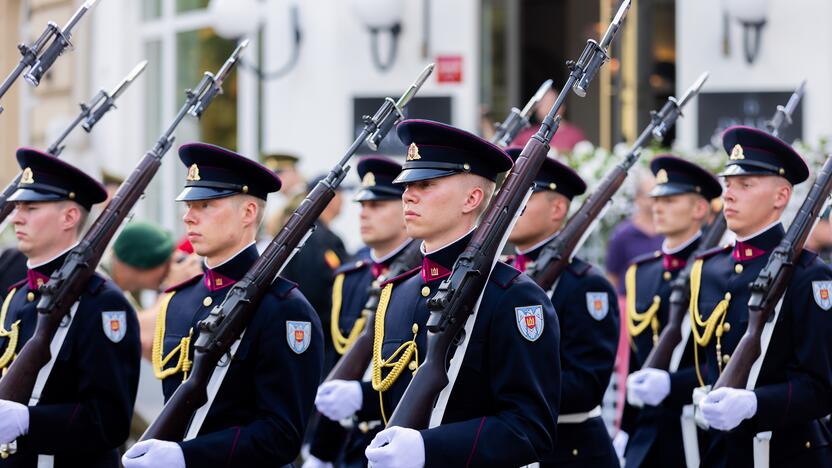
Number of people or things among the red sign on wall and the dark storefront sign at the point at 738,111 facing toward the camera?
2

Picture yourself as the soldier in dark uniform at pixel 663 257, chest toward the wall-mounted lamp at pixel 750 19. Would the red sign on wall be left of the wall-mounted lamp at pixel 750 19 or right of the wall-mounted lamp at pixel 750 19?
left

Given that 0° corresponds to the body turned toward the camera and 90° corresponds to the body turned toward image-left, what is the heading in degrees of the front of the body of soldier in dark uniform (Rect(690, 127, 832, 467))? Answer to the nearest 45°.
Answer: approximately 45°

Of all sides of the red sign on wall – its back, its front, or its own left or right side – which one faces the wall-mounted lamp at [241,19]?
right

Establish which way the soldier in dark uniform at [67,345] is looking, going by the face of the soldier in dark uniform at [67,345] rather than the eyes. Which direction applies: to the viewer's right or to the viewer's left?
to the viewer's left

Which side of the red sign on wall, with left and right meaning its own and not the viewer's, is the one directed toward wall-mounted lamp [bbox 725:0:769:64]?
left

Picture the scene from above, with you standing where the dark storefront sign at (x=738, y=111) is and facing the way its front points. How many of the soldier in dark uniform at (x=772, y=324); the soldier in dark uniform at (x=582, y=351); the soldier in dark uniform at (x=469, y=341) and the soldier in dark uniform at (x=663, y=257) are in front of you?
4

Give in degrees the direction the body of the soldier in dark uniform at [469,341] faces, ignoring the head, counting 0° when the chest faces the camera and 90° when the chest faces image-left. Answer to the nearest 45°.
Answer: approximately 45°

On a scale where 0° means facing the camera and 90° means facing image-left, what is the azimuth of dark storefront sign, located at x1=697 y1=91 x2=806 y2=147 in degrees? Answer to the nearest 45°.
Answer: approximately 0°

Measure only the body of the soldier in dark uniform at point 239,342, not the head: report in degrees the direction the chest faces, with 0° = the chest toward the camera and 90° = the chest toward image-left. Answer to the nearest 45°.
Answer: approximately 45°

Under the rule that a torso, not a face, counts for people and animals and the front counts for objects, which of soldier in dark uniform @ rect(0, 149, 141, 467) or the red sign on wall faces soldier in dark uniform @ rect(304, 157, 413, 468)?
the red sign on wall

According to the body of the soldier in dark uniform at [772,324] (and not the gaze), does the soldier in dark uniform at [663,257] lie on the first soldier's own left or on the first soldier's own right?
on the first soldier's own right

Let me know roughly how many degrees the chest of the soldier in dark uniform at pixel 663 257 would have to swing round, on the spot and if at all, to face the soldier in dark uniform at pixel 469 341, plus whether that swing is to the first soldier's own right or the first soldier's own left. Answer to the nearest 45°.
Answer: approximately 45° to the first soldier's own left

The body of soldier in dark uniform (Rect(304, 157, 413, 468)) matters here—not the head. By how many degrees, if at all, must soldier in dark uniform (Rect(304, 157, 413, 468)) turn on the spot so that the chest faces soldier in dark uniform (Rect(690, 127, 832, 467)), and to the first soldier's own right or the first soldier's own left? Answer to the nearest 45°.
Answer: approximately 90° to the first soldier's own left

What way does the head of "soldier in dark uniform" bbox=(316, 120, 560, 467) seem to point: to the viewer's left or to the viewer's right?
to the viewer's left
